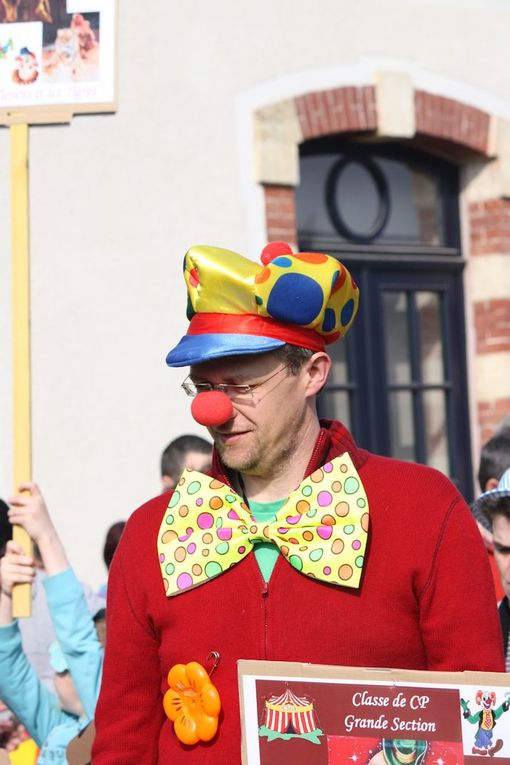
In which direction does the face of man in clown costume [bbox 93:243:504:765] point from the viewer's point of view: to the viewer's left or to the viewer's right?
to the viewer's left

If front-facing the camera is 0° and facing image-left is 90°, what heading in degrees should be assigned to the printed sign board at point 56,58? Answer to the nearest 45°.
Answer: approximately 0°
